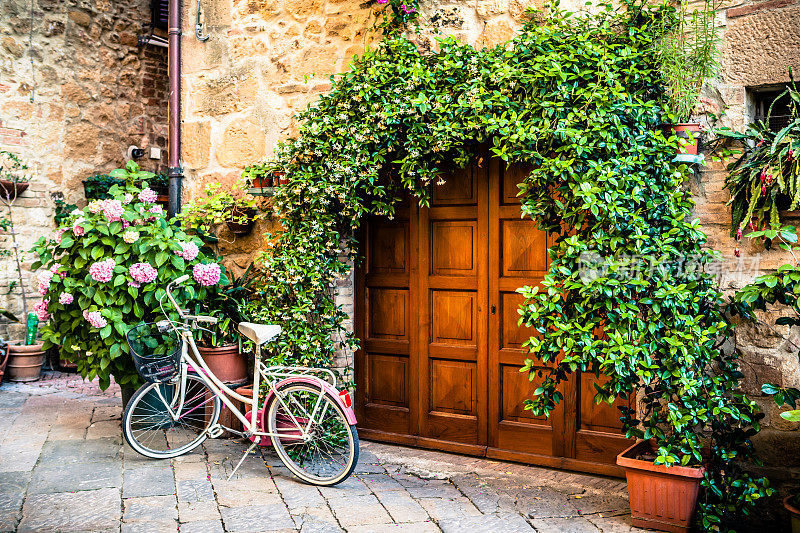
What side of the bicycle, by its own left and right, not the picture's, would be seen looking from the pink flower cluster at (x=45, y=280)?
front

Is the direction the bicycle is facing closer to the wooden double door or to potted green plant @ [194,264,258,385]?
the potted green plant

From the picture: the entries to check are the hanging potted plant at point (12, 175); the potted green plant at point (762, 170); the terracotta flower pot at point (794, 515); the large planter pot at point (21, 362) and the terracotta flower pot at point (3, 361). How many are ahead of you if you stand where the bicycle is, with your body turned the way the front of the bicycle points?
3

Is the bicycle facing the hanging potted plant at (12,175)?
yes

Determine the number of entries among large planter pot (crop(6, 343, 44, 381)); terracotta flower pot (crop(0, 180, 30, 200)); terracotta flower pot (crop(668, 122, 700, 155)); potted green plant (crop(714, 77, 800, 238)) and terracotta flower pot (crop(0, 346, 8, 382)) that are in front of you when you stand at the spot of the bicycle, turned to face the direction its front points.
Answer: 3

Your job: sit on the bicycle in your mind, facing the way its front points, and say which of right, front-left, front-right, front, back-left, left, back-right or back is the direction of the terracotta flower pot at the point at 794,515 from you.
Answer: back

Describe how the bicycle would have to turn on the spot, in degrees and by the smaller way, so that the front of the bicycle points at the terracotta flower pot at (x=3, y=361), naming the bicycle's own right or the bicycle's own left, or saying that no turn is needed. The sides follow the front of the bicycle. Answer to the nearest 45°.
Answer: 0° — it already faces it

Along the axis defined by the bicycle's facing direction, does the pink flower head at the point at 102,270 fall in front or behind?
in front

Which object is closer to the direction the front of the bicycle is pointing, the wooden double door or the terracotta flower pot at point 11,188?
the terracotta flower pot

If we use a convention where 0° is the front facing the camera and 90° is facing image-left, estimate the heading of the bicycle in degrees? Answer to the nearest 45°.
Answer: approximately 135°

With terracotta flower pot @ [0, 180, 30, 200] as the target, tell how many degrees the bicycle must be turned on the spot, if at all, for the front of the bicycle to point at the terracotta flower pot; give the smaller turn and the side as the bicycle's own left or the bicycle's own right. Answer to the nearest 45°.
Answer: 0° — it already faces it

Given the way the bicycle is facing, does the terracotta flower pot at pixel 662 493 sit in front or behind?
behind

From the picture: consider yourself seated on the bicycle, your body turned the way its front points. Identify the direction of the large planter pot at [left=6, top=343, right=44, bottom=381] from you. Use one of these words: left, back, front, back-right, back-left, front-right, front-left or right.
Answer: front
